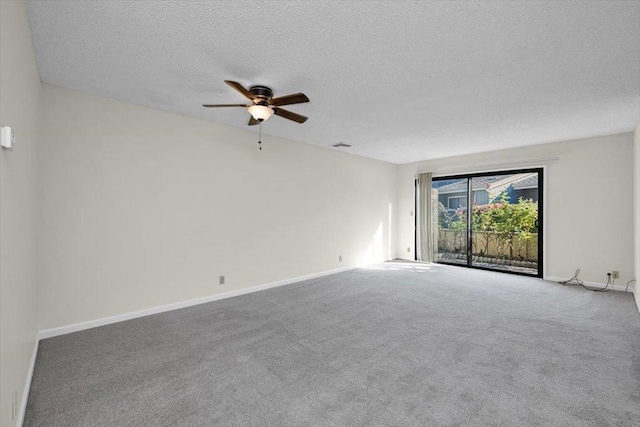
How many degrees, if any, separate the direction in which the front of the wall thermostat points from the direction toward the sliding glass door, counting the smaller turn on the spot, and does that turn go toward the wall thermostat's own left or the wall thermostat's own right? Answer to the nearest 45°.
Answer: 0° — it already faces it

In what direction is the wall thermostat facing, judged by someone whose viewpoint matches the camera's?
facing to the right of the viewer

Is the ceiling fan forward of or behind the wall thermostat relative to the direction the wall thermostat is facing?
forward

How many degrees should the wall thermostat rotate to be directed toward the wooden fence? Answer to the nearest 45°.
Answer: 0° — it already faces it
